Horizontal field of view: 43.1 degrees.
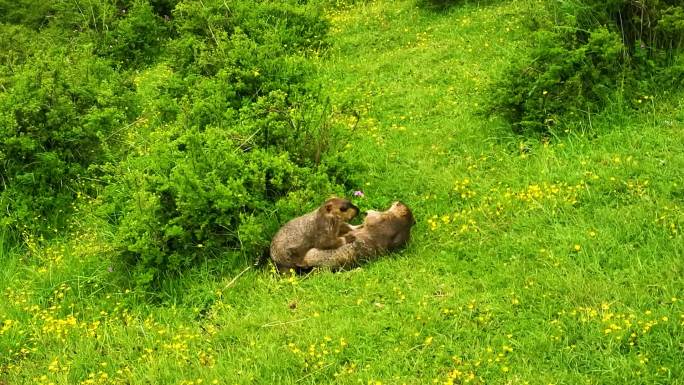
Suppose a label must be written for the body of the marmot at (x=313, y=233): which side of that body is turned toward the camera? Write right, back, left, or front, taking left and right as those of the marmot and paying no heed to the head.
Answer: right

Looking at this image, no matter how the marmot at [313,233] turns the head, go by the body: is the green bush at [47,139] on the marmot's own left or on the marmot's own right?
on the marmot's own left

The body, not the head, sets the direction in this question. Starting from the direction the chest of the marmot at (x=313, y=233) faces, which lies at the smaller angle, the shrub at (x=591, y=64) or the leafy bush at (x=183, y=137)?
the shrub

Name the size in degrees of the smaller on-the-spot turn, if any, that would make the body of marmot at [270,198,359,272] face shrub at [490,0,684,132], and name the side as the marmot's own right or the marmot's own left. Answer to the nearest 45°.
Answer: approximately 45° to the marmot's own left

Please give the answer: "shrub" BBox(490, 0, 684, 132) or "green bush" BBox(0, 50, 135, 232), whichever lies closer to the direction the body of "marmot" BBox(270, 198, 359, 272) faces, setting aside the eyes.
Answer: the shrub

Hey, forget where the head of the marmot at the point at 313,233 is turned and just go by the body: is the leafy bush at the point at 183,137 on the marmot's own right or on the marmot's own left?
on the marmot's own left
